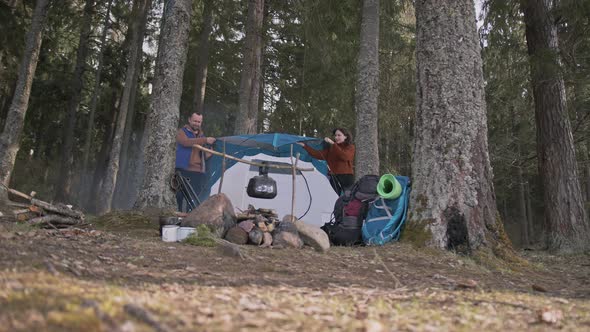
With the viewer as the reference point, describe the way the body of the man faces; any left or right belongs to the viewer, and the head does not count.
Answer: facing the viewer and to the right of the viewer

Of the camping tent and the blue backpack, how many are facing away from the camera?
0

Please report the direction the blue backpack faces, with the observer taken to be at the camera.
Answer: facing the viewer and to the left of the viewer

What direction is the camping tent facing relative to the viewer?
toward the camera

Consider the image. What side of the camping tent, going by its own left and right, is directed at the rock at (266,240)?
front

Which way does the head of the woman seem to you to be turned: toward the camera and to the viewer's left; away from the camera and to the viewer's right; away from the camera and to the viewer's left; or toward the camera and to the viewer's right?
toward the camera and to the viewer's left

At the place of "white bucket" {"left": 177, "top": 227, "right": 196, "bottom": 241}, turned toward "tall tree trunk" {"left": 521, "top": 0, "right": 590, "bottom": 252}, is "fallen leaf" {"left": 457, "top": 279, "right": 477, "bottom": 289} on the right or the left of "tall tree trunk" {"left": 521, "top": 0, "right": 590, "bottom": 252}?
right

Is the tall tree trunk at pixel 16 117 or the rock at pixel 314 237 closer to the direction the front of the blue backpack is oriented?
the rock

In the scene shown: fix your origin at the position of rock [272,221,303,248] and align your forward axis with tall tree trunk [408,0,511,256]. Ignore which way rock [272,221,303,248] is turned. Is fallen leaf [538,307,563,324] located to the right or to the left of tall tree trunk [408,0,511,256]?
right

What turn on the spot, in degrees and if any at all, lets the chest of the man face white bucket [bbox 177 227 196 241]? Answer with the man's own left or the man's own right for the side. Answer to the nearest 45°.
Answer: approximately 45° to the man's own right

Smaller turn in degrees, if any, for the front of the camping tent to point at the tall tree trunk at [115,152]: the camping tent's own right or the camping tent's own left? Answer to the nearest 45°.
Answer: approximately 135° to the camping tent's own right

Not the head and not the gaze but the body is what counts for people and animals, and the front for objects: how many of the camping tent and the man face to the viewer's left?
0
